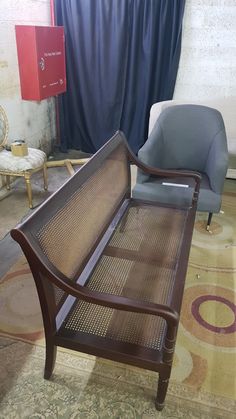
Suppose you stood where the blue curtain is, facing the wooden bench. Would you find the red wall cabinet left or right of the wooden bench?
right

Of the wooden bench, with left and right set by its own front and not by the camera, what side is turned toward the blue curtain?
left

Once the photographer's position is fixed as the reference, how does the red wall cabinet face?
facing the viewer and to the right of the viewer

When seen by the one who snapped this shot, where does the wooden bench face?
facing to the right of the viewer

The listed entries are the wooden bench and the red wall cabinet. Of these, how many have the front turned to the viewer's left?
0

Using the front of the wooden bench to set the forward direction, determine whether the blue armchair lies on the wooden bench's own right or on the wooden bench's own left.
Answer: on the wooden bench's own left

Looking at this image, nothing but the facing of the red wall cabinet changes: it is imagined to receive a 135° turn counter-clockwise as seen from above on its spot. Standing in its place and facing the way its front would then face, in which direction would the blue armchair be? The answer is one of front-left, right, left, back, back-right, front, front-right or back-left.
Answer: back-right

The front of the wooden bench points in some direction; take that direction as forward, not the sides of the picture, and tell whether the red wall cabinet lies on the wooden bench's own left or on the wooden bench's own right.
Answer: on the wooden bench's own left

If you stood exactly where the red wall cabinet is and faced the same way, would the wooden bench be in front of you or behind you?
in front
